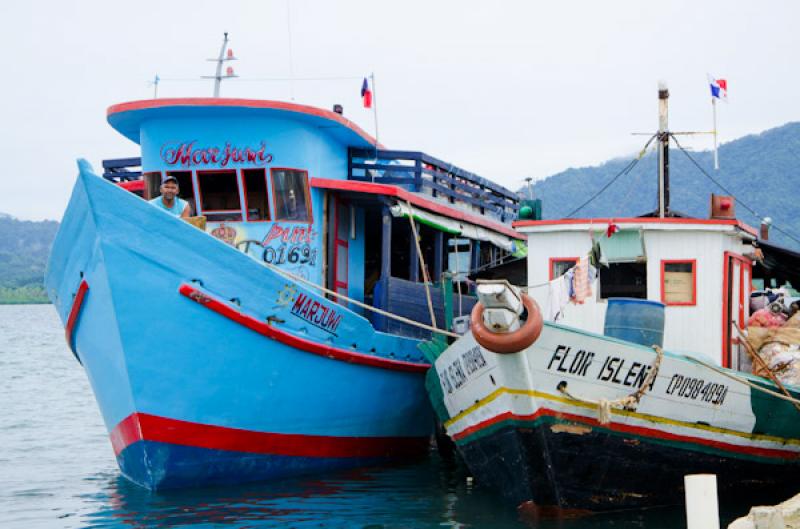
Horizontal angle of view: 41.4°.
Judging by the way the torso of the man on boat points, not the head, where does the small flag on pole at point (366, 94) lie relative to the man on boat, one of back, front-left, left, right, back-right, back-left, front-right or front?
back-left

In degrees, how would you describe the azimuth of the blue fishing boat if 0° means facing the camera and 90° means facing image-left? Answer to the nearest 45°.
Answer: approximately 45°

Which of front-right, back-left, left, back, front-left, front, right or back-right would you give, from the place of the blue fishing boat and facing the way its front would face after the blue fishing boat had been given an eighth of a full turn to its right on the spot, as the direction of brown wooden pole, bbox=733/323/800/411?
back

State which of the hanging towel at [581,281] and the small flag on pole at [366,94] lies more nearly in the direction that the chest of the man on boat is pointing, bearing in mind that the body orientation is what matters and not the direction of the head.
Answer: the hanging towel

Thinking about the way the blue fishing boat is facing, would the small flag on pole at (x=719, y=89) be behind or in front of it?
behind

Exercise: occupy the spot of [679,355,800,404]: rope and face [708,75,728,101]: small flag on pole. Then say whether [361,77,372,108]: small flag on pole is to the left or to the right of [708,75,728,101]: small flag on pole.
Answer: left

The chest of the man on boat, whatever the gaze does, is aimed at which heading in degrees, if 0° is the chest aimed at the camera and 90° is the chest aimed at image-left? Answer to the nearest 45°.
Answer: approximately 0°

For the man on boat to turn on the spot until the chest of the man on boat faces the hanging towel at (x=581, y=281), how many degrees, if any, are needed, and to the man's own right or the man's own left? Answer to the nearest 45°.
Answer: approximately 90° to the man's own left

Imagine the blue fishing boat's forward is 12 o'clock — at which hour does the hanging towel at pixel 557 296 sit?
The hanging towel is roughly at 8 o'clock from the blue fishing boat.

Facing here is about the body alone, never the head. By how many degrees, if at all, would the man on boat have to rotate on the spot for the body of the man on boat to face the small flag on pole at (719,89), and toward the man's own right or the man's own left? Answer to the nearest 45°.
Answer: approximately 90° to the man's own left

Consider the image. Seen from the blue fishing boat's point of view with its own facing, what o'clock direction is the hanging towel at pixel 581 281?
The hanging towel is roughly at 8 o'clock from the blue fishing boat.

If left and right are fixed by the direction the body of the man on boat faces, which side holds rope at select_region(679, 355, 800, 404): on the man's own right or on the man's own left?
on the man's own left
